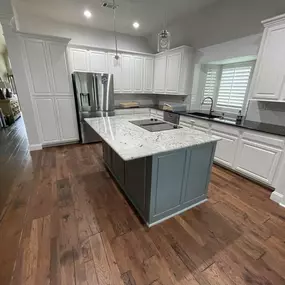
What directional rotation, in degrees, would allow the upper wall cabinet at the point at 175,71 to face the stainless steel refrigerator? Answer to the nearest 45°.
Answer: approximately 45° to its right

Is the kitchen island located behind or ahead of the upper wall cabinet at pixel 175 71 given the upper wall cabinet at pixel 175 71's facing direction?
ahead

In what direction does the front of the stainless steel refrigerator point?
toward the camera

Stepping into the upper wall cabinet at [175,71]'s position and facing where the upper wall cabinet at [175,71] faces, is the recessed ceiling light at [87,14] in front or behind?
in front

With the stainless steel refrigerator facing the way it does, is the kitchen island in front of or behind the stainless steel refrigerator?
in front

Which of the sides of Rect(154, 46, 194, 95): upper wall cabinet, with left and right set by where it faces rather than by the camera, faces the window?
left

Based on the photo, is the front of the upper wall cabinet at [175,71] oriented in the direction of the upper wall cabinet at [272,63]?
no

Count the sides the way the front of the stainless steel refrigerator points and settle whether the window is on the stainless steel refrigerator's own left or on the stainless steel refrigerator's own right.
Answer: on the stainless steel refrigerator's own left

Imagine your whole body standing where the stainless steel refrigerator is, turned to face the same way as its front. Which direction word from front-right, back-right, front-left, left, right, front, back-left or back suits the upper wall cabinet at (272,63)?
front-left

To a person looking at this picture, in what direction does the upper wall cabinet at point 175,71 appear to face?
facing the viewer and to the left of the viewer

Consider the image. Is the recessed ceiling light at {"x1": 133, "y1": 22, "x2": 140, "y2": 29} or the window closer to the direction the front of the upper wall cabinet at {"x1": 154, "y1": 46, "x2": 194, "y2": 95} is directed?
the recessed ceiling light

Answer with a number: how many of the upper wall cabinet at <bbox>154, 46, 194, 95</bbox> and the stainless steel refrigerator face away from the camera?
0
